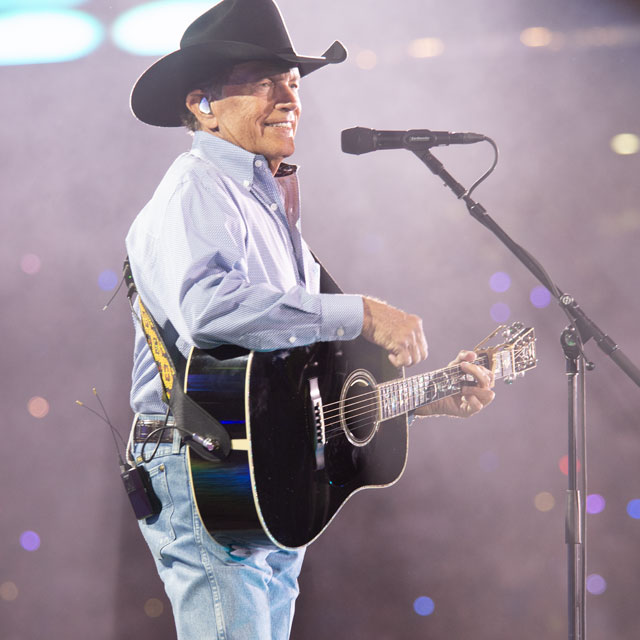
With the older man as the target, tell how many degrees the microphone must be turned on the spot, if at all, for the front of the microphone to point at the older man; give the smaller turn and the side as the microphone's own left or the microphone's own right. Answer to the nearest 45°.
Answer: approximately 45° to the microphone's own left

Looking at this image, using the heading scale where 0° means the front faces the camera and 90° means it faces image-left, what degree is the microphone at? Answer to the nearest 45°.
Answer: approximately 90°
